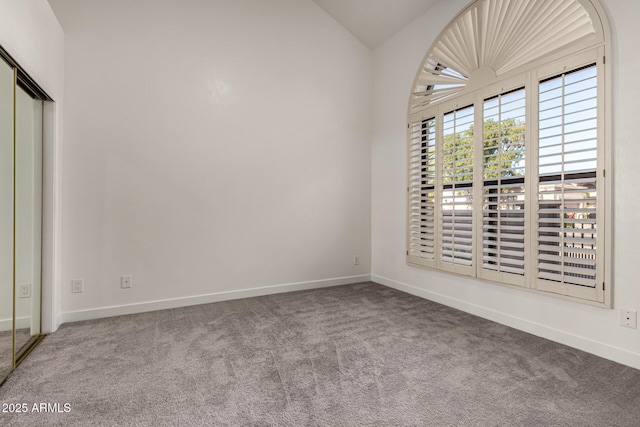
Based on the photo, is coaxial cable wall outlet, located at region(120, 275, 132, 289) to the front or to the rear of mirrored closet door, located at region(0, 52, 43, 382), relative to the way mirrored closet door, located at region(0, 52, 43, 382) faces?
to the front

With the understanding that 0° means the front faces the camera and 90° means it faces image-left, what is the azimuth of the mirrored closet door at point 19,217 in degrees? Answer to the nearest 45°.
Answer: approximately 270°

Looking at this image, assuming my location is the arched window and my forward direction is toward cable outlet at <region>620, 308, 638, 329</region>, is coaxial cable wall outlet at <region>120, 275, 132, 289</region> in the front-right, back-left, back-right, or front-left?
back-right
